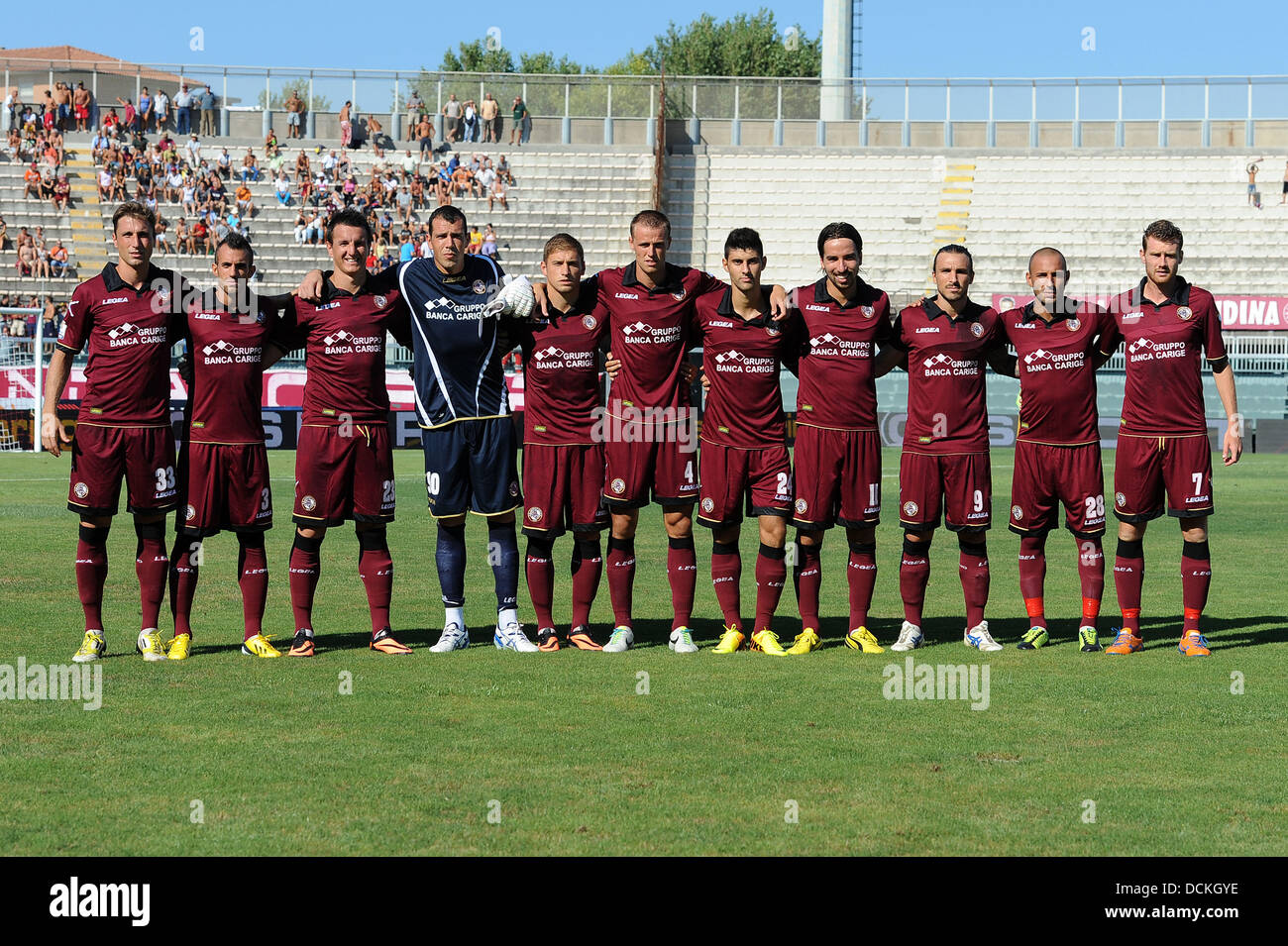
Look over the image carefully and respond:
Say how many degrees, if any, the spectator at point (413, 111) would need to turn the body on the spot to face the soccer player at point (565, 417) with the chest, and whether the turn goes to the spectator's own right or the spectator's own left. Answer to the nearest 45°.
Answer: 0° — they already face them

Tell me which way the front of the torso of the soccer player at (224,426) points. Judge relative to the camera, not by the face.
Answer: toward the camera

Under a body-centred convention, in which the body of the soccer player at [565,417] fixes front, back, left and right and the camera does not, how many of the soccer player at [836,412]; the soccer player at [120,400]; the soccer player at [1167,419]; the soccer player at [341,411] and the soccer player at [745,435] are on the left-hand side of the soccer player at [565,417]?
3

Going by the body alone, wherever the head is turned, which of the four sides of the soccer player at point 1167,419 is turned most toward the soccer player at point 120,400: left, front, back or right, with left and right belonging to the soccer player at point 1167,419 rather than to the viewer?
right

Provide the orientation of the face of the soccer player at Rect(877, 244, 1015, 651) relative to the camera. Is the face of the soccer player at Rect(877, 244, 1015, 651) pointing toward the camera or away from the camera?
toward the camera

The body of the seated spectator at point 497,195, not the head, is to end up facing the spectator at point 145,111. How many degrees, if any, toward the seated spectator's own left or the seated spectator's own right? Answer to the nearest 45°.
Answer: approximately 90° to the seated spectator's own right

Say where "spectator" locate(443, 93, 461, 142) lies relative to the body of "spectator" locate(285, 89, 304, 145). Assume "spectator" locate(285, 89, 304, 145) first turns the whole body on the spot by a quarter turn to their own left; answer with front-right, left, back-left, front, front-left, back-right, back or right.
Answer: front

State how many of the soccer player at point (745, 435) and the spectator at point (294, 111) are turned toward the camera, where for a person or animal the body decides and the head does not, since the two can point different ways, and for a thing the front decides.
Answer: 2

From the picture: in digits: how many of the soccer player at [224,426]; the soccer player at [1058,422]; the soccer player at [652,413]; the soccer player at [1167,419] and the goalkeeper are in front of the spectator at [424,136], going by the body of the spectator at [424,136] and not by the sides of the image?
5

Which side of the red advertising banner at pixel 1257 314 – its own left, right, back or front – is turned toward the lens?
front

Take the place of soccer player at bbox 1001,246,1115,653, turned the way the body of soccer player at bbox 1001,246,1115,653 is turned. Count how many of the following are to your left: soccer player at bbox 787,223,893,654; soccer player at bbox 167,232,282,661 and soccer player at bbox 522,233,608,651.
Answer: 0

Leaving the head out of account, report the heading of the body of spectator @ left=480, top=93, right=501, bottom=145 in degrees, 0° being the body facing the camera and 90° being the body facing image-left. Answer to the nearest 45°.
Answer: approximately 0°

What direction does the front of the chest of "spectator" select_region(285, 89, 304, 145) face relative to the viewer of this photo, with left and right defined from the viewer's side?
facing the viewer

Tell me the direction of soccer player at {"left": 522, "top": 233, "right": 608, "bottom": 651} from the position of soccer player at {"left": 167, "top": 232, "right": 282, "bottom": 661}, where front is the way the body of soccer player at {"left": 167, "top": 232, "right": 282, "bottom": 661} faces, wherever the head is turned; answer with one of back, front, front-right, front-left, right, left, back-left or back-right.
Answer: left

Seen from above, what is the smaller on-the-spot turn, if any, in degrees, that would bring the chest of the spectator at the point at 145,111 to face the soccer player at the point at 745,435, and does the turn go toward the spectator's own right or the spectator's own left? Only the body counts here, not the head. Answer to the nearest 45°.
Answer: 0° — they already face them

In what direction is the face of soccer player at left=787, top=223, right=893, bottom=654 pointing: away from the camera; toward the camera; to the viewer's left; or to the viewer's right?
toward the camera

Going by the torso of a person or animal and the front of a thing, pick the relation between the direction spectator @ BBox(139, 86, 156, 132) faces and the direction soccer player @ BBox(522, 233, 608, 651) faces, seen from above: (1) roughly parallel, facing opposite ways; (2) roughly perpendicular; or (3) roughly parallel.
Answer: roughly parallel
